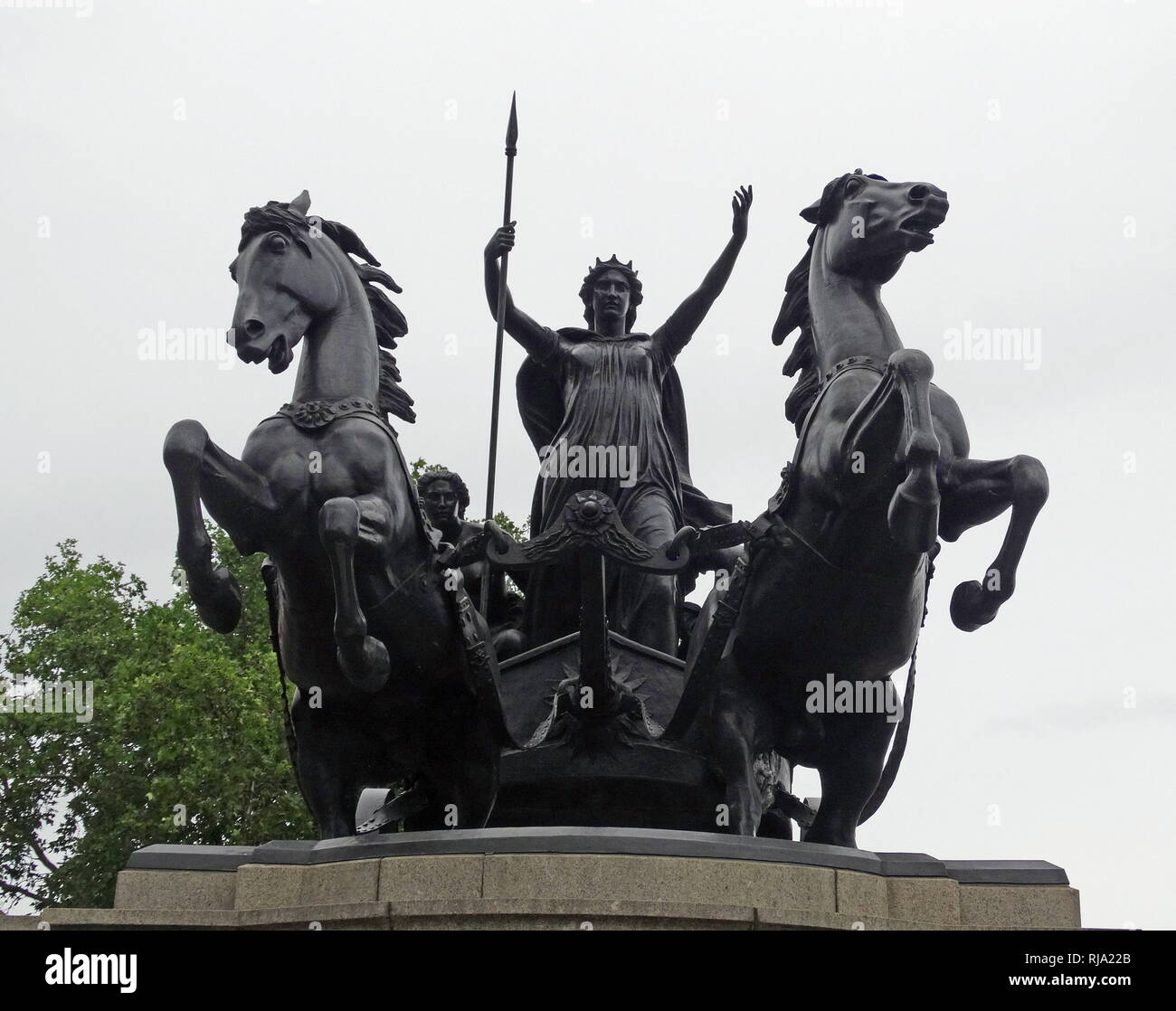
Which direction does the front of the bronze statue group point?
toward the camera

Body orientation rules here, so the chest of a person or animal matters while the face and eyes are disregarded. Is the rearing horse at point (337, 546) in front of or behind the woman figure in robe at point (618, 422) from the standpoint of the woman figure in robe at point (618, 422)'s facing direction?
in front
